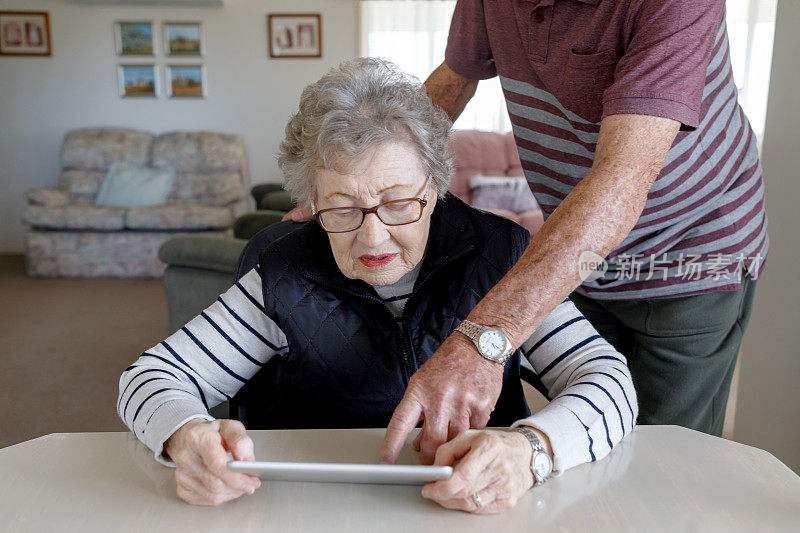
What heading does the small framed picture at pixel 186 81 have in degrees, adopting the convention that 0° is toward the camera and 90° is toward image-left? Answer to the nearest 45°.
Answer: approximately 0°

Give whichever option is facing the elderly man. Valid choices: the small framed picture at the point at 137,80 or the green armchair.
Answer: the small framed picture

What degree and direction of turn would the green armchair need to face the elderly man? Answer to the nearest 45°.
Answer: approximately 135° to its left

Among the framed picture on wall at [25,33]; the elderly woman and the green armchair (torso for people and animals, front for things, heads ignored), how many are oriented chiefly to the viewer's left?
1

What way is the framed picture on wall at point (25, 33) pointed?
toward the camera

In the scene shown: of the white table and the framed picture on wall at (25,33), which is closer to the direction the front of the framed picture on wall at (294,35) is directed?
the white table

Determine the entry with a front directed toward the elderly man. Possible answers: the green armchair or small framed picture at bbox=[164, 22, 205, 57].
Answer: the small framed picture

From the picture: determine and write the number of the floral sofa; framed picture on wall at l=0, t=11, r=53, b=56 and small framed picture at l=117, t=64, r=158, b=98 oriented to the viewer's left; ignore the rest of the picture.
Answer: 0

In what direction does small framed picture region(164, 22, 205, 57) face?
toward the camera

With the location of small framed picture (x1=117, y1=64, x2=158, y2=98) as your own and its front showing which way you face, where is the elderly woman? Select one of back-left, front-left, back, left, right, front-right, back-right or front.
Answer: front

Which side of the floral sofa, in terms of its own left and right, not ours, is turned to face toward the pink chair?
left

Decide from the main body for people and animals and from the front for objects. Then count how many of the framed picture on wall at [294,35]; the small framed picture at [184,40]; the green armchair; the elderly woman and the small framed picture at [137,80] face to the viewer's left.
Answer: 1
